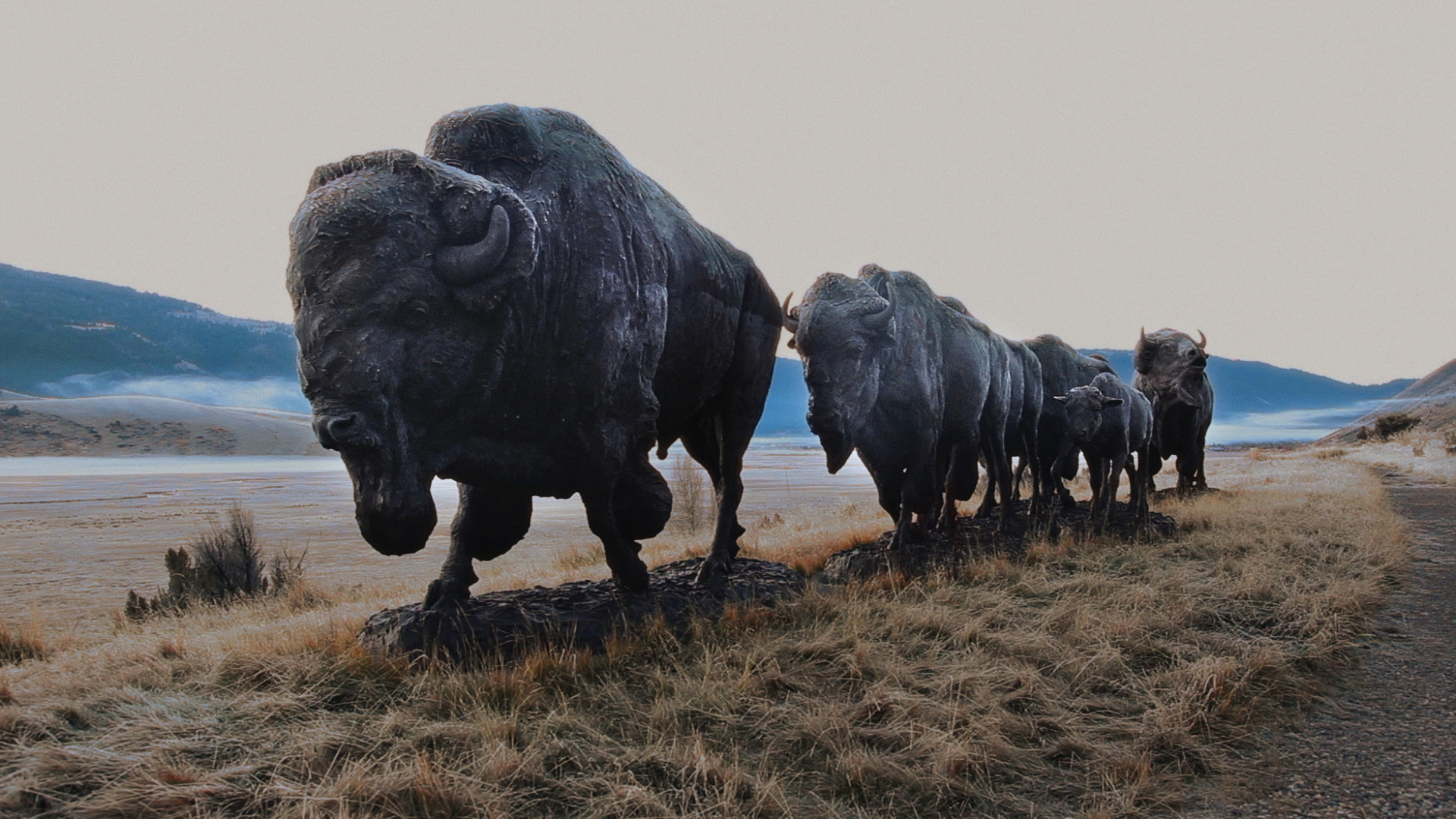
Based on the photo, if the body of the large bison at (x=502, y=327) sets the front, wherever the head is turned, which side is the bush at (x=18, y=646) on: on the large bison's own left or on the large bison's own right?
on the large bison's own right

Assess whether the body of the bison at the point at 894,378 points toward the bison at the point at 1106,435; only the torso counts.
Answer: no

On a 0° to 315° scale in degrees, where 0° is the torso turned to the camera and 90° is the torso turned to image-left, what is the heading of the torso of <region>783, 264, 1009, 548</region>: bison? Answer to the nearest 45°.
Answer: approximately 45°

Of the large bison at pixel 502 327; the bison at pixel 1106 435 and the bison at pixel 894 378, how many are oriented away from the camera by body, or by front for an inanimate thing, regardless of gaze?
0

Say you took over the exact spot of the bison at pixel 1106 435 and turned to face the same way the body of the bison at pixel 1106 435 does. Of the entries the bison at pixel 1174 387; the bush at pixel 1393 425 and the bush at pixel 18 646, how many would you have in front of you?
1

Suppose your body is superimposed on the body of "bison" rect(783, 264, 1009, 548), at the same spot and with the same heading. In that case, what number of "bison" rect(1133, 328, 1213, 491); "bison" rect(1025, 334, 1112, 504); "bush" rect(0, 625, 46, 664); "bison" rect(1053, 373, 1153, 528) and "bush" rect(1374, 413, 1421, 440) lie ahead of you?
1

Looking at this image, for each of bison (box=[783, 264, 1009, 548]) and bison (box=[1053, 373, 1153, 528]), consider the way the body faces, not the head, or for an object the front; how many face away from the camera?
0

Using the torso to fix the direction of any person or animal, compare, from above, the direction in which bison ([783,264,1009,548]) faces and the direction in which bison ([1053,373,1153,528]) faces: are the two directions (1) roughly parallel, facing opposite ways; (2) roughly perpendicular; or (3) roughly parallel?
roughly parallel

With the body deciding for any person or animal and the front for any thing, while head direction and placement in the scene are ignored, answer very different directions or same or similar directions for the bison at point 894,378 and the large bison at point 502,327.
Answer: same or similar directions

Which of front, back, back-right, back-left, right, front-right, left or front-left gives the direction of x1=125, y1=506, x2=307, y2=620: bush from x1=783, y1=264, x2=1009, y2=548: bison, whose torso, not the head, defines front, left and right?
front-right

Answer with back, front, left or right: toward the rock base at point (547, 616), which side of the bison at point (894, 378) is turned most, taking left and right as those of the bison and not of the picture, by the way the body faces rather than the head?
front

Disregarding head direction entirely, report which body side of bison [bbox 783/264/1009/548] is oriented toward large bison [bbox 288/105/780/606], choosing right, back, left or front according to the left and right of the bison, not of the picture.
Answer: front

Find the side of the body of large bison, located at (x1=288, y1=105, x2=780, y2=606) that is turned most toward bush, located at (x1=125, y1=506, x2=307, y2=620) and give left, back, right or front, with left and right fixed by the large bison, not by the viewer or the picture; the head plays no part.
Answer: right

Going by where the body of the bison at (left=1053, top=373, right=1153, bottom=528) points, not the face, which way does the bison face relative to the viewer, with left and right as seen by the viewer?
facing the viewer and to the left of the viewer

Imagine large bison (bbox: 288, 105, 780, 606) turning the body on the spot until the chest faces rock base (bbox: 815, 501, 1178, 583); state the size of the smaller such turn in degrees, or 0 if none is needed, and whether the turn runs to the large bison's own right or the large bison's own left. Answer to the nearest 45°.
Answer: approximately 180°
